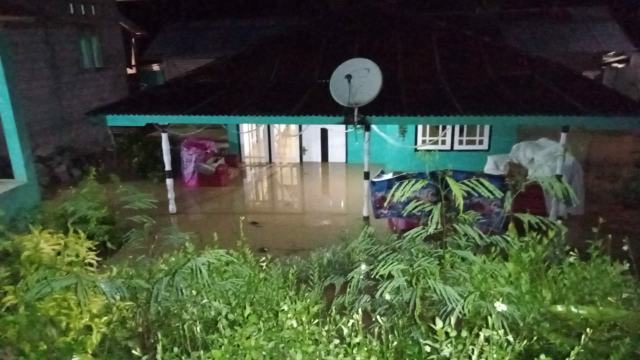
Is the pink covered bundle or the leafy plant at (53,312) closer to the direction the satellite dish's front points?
the leafy plant

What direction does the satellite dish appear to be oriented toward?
toward the camera

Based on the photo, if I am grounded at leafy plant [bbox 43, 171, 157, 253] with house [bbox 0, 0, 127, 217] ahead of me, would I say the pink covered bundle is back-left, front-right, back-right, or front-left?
front-right

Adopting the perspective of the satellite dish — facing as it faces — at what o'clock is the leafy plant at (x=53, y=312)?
The leafy plant is roughly at 1 o'clock from the satellite dish.

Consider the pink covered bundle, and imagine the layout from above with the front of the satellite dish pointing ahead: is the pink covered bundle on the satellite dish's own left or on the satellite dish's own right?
on the satellite dish's own right

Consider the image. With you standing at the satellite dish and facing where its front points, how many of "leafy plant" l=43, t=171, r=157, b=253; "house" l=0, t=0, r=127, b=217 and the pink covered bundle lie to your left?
0

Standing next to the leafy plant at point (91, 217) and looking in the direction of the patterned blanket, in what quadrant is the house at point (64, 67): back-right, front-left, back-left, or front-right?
back-left

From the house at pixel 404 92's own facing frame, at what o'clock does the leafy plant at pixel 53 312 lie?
The leafy plant is roughly at 1 o'clock from the house.

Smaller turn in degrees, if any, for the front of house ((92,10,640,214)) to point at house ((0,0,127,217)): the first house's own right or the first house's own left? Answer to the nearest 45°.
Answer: approximately 90° to the first house's own right

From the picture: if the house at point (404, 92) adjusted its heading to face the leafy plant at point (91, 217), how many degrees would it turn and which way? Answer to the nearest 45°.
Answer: approximately 45° to its right

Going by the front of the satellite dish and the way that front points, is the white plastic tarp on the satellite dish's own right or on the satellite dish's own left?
on the satellite dish's own left
